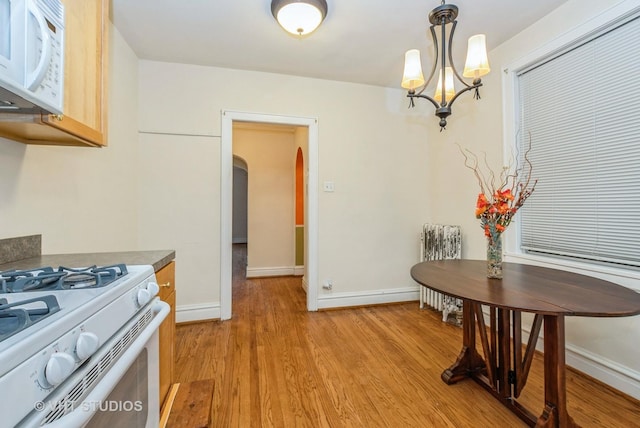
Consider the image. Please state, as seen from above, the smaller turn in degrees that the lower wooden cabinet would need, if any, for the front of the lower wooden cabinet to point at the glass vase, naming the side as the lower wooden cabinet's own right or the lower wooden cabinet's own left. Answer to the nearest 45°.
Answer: approximately 45° to the lower wooden cabinet's own right

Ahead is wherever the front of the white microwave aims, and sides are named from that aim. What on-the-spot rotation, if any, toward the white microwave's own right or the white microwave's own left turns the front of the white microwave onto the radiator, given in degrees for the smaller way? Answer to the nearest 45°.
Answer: approximately 45° to the white microwave's own left

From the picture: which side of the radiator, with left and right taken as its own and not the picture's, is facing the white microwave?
front

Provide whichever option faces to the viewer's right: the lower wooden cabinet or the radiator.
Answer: the lower wooden cabinet

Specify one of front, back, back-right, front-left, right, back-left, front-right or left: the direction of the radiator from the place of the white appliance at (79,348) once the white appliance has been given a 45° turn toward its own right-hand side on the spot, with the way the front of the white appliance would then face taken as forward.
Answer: left

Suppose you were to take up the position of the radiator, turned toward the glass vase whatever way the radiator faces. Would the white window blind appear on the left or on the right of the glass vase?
left

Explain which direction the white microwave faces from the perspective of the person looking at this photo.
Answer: facing the viewer and to the right of the viewer

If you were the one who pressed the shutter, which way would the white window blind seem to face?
facing the viewer and to the left of the viewer

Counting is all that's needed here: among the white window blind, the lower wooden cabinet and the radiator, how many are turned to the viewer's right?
1

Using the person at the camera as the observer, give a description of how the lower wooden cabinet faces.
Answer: facing to the right of the viewer

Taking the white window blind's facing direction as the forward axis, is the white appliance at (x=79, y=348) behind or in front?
in front

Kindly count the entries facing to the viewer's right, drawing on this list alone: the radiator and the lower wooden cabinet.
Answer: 1
